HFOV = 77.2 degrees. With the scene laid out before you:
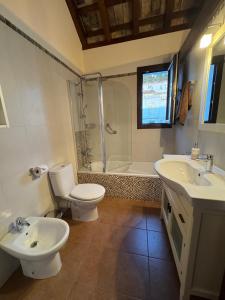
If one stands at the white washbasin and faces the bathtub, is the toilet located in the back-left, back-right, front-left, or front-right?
front-left

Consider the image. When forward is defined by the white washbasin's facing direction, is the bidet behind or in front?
in front

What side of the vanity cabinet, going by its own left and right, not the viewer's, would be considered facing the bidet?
front

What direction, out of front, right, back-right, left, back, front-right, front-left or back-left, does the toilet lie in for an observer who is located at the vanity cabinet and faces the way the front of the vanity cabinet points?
front

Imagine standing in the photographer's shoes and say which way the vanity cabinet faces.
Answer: facing to the left of the viewer

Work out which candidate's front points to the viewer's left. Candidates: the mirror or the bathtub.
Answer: the mirror

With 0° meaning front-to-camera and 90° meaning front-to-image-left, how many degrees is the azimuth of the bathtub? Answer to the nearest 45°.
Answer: approximately 0°

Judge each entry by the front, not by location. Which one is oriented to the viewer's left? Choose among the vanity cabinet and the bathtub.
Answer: the vanity cabinet

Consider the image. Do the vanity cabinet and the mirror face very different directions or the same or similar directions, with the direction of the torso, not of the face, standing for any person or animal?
same or similar directions

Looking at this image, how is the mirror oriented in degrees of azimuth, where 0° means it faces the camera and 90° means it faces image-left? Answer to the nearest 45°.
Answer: approximately 90°

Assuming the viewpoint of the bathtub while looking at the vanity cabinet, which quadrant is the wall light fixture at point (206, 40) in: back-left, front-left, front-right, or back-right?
front-left

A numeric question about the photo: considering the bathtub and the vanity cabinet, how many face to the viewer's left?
1
